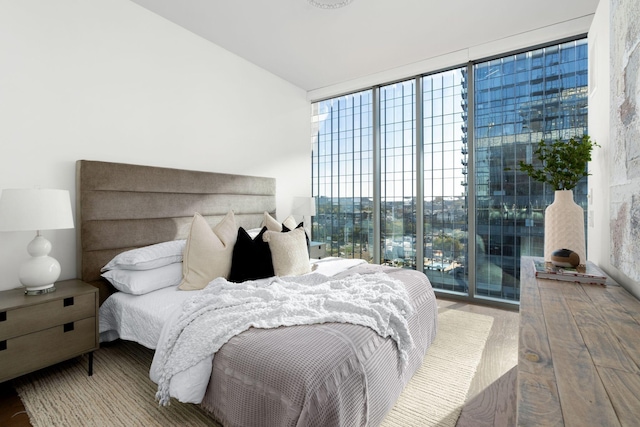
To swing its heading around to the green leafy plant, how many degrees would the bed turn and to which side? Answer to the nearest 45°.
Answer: approximately 45° to its left

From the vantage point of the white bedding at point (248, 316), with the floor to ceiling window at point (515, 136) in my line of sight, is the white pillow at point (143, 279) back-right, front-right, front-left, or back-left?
back-left

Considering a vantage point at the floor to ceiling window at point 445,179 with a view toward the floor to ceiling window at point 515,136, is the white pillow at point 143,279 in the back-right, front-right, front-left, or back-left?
back-right

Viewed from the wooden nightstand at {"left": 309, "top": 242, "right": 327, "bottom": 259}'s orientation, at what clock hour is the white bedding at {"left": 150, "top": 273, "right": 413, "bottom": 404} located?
The white bedding is roughly at 2 o'clock from the wooden nightstand.

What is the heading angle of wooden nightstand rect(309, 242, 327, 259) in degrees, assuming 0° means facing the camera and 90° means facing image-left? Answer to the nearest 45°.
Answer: approximately 315°

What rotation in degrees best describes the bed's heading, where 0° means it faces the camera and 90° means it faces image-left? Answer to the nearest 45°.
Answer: approximately 315°

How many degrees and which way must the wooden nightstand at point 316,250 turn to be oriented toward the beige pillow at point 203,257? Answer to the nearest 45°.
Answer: approximately 90° to its right

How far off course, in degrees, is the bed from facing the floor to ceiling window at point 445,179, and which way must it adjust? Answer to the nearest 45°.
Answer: approximately 90° to its left

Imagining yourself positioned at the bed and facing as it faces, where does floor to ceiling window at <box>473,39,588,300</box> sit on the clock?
The floor to ceiling window is roughly at 10 o'clock from the bed.

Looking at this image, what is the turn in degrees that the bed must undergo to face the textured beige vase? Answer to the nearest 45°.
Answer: approximately 45° to its left

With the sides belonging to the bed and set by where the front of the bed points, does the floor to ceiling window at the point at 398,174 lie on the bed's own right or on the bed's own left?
on the bed's own left

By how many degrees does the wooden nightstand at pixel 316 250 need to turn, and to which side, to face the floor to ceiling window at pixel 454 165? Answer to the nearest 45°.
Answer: approximately 45° to its left

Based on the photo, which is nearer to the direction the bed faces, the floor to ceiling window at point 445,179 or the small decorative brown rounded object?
the small decorative brown rounded object

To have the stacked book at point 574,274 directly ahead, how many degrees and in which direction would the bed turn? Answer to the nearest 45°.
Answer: approximately 45° to its left

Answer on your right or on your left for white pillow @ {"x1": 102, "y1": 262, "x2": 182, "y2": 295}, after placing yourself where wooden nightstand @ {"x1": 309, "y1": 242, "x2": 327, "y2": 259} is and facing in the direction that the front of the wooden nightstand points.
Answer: on your right

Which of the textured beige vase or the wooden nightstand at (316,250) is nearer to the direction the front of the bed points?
the textured beige vase
